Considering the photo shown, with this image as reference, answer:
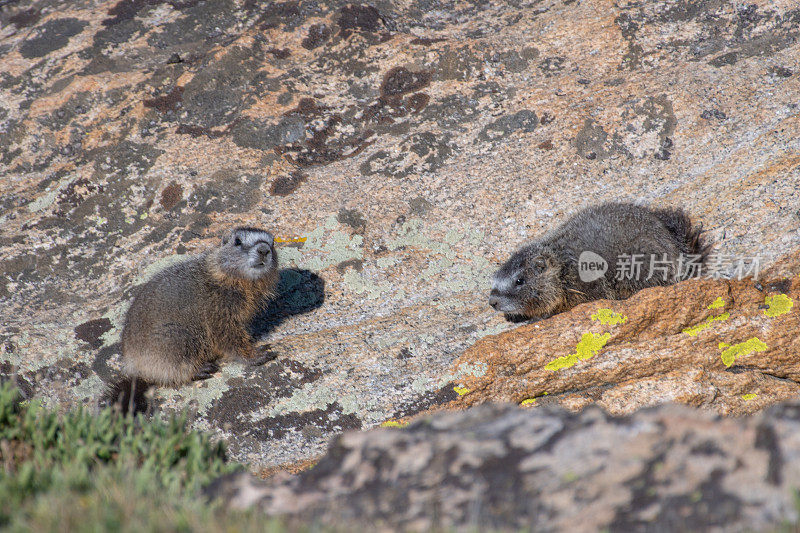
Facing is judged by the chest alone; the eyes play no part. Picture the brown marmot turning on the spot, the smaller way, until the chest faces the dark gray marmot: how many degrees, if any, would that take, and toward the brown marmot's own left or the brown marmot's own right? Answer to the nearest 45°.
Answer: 0° — it already faces it

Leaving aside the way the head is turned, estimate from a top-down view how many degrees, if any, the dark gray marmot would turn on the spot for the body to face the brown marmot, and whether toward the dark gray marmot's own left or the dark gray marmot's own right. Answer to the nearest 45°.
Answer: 0° — it already faces it

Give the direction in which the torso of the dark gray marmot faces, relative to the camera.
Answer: to the viewer's left

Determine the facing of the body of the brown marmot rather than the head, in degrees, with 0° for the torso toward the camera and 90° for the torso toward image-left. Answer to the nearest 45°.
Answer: approximately 270°
